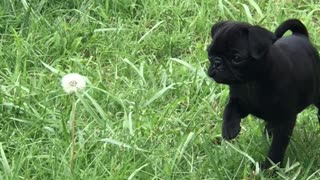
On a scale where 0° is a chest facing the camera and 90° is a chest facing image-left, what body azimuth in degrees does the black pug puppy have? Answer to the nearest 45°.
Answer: approximately 45°
